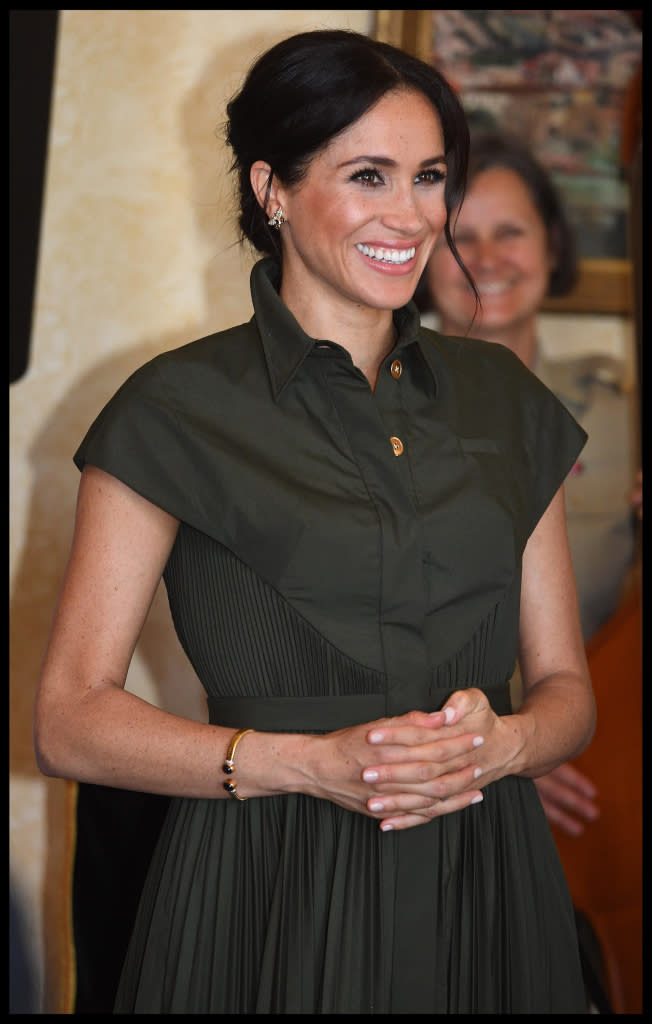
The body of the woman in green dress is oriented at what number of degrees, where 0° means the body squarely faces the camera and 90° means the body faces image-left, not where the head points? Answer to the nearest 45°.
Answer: approximately 315°

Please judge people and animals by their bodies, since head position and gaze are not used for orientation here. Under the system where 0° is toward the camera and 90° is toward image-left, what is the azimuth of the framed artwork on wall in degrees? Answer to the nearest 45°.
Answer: approximately 0°
